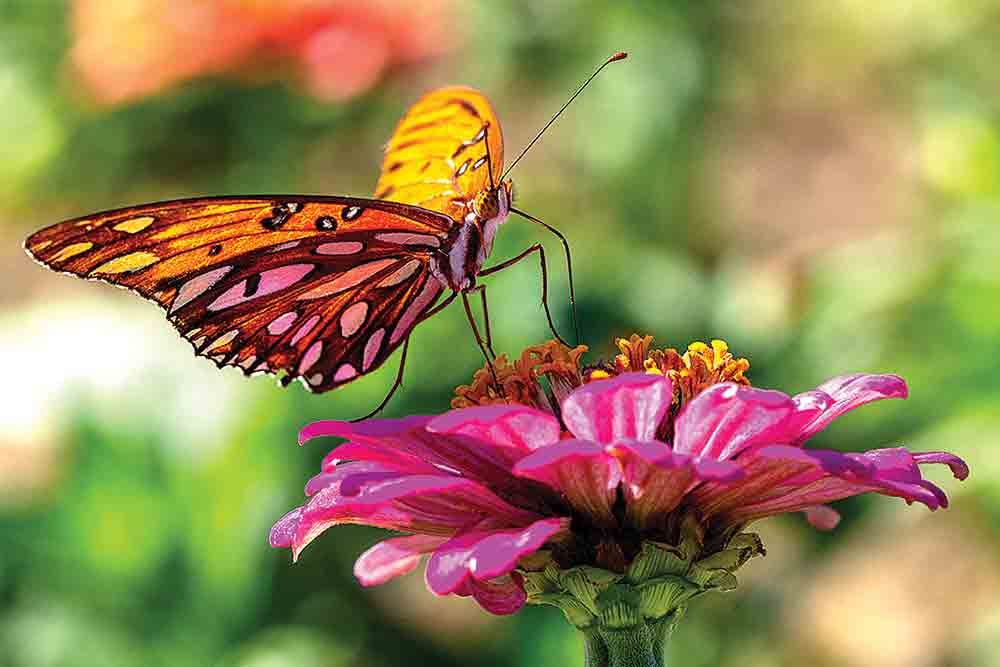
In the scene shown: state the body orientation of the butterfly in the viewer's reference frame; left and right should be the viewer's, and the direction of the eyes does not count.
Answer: facing to the right of the viewer

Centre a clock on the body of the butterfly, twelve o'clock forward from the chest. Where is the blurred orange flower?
The blurred orange flower is roughly at 9 o'clock from the butterfly.
